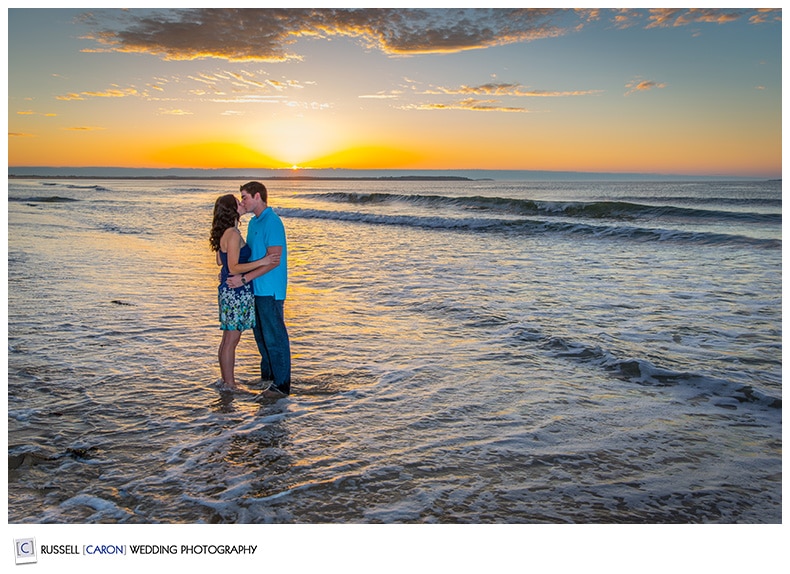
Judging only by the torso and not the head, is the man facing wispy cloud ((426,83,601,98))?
no

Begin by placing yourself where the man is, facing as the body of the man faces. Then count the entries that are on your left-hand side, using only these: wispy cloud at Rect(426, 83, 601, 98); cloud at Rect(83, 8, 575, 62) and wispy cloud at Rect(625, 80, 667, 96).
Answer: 0

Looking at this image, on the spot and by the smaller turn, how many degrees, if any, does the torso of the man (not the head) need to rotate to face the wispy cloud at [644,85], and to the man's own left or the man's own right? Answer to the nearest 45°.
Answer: approximately 135° to the man's own right

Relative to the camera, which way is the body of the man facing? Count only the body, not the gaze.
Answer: to the viewer's left

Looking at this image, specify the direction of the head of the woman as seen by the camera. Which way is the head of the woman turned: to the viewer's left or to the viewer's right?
to the viewer's right

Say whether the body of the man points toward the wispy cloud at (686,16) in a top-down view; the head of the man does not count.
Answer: no

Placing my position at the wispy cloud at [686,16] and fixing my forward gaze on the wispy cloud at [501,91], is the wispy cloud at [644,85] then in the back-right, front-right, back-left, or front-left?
front-right

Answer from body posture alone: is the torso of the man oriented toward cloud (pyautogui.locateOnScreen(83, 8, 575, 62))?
no
